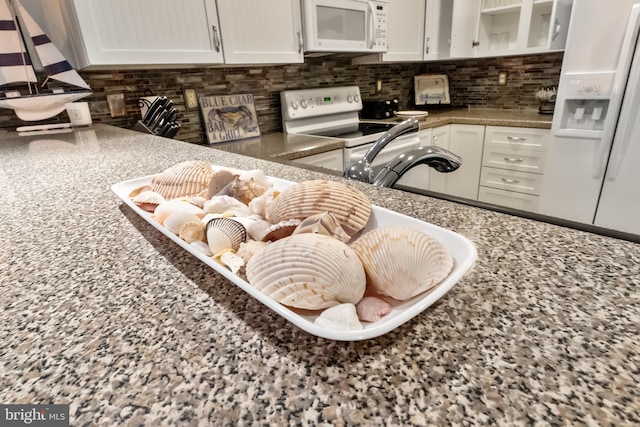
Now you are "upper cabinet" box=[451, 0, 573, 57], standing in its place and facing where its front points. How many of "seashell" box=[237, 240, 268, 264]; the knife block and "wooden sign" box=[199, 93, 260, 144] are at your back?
0

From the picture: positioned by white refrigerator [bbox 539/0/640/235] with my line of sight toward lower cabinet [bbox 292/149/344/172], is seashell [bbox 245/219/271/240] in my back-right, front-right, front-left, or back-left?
front-left

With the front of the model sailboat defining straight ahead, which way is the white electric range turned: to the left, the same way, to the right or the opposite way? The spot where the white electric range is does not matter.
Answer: to the right

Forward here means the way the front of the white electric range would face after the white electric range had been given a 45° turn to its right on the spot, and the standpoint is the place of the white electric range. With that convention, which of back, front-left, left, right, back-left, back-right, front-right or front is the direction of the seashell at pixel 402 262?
front

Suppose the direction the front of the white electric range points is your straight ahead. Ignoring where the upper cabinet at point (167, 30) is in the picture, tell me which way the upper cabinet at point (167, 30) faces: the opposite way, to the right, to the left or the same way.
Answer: the same way

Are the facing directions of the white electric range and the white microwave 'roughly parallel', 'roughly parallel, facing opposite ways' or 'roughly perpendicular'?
roughly parallel

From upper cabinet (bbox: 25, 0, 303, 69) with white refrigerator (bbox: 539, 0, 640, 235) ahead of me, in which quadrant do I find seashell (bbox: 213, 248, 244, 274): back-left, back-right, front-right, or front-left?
front-right

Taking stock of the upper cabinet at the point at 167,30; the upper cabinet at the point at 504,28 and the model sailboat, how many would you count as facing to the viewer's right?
1

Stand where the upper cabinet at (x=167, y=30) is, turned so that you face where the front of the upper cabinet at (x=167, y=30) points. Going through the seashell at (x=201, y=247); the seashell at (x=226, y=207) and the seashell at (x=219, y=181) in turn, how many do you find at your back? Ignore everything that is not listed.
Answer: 0

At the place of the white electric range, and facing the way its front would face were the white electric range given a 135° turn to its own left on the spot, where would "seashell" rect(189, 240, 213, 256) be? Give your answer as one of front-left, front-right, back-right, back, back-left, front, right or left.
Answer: back

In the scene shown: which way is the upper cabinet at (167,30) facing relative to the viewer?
toward the camera

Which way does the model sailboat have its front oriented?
to the viewer's right

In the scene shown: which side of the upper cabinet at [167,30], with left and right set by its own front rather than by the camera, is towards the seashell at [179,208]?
front

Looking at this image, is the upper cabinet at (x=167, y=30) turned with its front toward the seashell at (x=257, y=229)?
yes

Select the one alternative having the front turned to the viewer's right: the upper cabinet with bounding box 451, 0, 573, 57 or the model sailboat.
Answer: the model sailboat

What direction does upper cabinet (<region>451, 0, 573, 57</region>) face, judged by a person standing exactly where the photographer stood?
facing the viewer and to the left of the viewer

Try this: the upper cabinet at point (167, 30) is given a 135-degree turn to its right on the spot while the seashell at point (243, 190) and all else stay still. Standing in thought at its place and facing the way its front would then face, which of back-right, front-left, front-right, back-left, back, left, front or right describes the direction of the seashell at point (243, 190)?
back-left

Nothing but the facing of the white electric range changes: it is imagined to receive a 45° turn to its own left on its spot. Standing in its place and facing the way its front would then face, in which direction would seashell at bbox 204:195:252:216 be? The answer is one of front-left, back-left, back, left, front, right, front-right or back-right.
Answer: right
